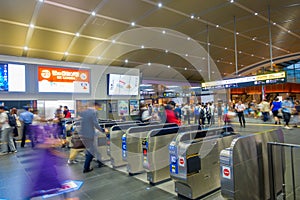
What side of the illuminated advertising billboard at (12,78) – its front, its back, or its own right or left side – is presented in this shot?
front

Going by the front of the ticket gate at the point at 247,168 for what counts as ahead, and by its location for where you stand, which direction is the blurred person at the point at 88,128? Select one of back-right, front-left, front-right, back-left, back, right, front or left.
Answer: front-right

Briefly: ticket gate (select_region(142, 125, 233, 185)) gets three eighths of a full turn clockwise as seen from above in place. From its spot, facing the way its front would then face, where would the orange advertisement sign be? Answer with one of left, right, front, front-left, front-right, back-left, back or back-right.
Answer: front-left

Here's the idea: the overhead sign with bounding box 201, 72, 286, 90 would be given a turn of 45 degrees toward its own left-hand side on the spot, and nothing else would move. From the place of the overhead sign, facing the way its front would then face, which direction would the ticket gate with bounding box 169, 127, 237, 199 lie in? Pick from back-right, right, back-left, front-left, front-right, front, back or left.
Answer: front

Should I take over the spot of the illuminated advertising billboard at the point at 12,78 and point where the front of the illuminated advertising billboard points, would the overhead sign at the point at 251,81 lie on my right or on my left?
on my left

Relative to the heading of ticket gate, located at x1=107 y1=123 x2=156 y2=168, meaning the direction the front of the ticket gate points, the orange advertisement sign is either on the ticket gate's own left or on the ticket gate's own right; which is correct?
on the ticket gate's own right

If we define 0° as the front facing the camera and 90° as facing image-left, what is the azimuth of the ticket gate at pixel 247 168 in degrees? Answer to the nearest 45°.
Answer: approximately 45°

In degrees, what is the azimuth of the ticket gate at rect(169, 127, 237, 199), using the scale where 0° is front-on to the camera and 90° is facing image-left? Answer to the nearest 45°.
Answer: approximately 45°

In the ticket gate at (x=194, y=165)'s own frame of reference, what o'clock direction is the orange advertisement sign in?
The orange advertisement sign is roughly at 3 o'clock from the ticket gate.

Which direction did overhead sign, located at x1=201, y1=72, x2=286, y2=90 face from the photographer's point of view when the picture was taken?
facing the viewer and to the left of the viewer

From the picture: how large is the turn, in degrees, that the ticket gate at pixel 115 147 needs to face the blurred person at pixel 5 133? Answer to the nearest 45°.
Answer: approximately 90° to its right

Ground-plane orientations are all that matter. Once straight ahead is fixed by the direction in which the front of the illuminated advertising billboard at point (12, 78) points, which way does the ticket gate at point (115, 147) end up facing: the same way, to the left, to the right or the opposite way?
to the right

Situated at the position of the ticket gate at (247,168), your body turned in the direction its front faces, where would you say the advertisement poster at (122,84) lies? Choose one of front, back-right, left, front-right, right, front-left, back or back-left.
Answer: right

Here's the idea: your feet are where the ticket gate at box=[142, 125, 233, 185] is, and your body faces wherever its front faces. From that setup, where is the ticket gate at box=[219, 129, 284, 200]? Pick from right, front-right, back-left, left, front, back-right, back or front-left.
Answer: left

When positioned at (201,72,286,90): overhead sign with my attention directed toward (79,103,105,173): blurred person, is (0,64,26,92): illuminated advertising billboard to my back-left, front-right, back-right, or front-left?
front-right

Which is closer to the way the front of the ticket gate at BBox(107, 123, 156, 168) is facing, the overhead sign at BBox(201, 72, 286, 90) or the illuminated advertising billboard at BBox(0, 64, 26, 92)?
the illuminated advertising billboard

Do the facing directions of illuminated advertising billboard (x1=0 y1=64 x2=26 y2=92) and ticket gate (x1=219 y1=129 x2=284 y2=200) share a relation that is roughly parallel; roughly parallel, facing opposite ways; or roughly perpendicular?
roughly perpendicular

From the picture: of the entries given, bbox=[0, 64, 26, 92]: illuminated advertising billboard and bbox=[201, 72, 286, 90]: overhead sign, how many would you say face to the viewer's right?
0
